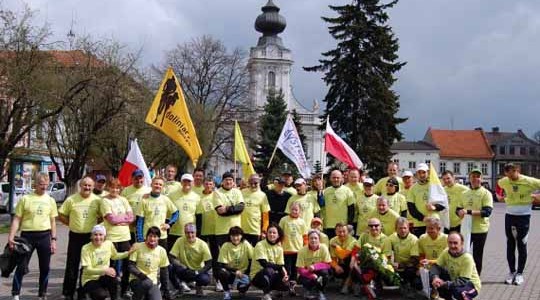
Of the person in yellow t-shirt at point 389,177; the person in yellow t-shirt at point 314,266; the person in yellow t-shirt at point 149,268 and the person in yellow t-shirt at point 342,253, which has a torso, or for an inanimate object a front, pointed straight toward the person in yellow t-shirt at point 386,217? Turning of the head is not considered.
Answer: the person in yellow t-shirt at point 389,177

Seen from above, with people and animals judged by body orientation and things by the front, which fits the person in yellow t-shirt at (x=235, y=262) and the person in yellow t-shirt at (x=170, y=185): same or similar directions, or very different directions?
same or similar directions

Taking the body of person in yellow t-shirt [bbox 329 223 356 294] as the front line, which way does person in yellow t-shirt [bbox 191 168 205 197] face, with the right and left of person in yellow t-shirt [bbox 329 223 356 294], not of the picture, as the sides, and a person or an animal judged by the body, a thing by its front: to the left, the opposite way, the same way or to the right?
the same way

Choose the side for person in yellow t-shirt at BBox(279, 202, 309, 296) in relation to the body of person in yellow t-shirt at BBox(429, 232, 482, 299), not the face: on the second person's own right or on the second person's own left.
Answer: on the second person's own right

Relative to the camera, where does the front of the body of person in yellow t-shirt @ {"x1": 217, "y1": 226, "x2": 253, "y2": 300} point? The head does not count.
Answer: toward the camera

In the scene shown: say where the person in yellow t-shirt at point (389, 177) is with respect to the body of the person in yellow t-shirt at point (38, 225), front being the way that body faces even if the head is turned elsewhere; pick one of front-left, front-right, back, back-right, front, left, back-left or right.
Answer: left

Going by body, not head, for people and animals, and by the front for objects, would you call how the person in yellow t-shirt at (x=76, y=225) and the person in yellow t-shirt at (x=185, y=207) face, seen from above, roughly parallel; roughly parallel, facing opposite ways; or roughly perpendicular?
roughly parallel

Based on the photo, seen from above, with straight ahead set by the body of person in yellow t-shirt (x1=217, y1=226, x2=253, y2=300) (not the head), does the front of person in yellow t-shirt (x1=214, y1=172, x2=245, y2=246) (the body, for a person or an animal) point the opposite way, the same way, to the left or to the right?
the same way

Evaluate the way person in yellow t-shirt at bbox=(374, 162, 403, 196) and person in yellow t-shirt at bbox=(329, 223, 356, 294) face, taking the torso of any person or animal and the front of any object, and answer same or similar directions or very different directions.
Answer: same or similar directions

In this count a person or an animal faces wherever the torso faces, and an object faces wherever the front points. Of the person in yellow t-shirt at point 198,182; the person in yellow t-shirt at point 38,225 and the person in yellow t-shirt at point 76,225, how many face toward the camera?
3

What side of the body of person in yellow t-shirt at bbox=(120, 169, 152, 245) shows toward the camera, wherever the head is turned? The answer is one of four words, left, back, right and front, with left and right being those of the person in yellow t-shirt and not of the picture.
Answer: front

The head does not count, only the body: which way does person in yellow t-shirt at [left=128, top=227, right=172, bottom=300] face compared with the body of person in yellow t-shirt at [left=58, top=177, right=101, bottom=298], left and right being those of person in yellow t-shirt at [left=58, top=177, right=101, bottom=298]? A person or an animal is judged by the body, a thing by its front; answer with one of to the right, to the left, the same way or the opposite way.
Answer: the same way

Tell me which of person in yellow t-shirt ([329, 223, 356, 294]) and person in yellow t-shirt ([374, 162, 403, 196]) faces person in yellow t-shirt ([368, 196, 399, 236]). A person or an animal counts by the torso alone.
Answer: person in yellow t-shirt ([374, 162, 403, 196])

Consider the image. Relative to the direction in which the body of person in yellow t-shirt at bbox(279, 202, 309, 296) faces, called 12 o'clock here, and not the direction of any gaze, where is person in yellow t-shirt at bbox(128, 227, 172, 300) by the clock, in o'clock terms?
person in yellow t-shirt at bbox(128, 227, 172, 300) is roughly at 2 o'clock from person in yellow t-shirt at bbox(279, 202, 309, 296).

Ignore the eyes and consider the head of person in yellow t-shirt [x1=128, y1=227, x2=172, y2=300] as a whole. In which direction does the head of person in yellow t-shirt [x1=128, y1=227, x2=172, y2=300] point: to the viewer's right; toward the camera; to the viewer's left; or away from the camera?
toward the camera

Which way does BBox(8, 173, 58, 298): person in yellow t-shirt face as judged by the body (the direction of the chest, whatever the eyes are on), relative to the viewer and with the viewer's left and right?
facing the viewer

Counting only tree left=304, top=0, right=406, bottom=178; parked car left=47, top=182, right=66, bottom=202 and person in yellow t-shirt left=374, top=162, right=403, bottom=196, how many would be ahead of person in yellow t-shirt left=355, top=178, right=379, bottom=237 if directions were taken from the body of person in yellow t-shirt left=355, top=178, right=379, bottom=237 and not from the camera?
0

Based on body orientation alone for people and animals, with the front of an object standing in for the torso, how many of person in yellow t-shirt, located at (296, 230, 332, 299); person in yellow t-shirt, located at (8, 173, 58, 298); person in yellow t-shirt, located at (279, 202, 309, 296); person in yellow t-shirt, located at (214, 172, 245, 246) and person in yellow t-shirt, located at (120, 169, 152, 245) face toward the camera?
5
